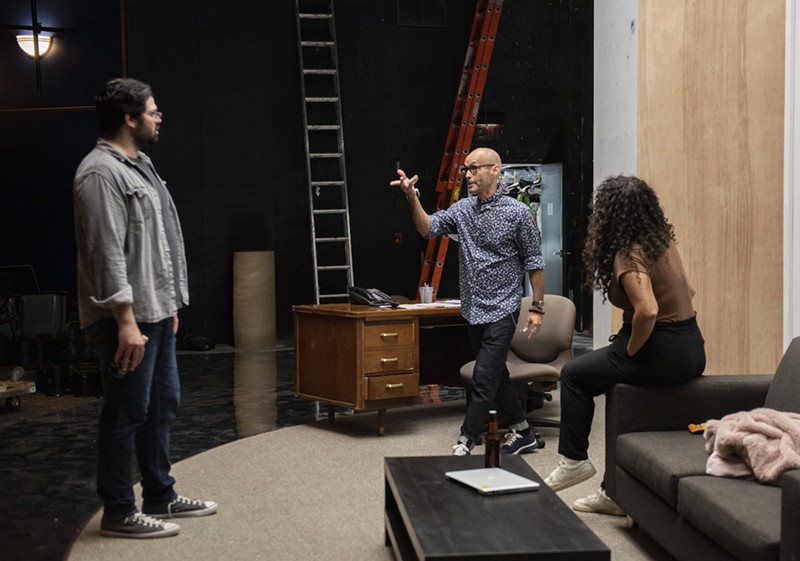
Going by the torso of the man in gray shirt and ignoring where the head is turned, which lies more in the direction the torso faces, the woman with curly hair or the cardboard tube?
the woman with curly hair

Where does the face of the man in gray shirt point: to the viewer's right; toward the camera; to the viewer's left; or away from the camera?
to the viewer's right

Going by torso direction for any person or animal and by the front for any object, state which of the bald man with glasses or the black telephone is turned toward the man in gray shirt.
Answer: the bald man with glasses

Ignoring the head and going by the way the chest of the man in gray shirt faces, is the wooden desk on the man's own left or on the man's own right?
on the man's own left

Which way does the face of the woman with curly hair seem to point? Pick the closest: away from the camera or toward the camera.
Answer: away from the camera

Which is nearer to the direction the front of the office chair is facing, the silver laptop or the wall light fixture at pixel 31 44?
the silver laptop

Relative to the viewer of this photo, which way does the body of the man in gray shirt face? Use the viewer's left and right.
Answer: facing to the right of the viewer

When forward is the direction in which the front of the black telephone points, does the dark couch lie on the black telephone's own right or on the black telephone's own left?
on the black telephone's own right

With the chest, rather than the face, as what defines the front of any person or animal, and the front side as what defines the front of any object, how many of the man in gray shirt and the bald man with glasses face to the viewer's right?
1
